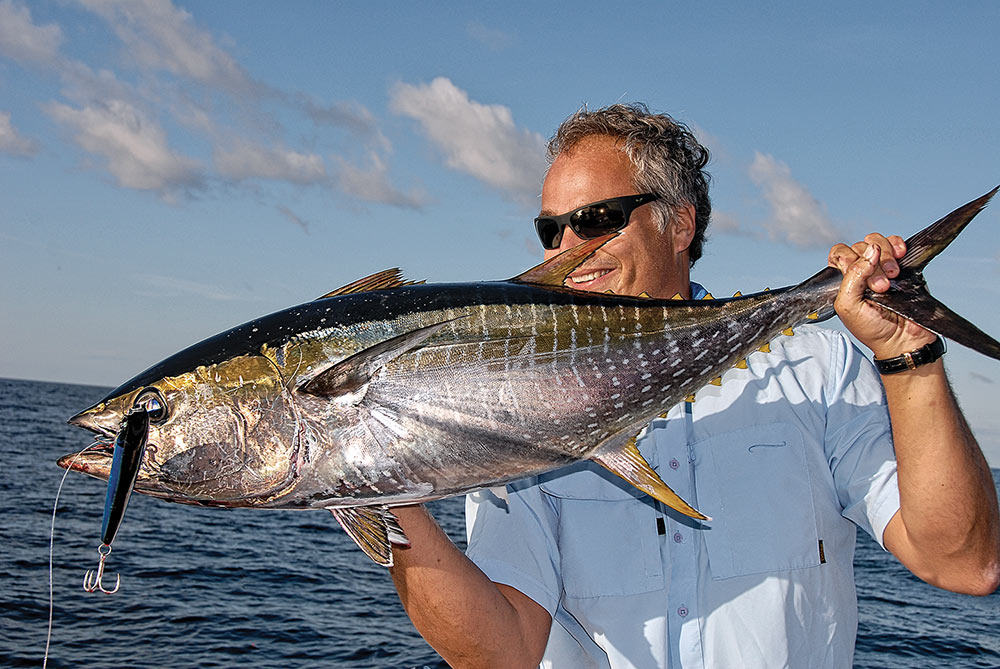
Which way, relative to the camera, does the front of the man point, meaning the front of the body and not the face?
toward the camera

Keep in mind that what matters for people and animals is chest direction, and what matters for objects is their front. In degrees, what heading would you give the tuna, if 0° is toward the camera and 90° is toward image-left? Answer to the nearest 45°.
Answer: approximately 90°

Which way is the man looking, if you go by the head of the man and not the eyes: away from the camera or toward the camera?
toward the camera
